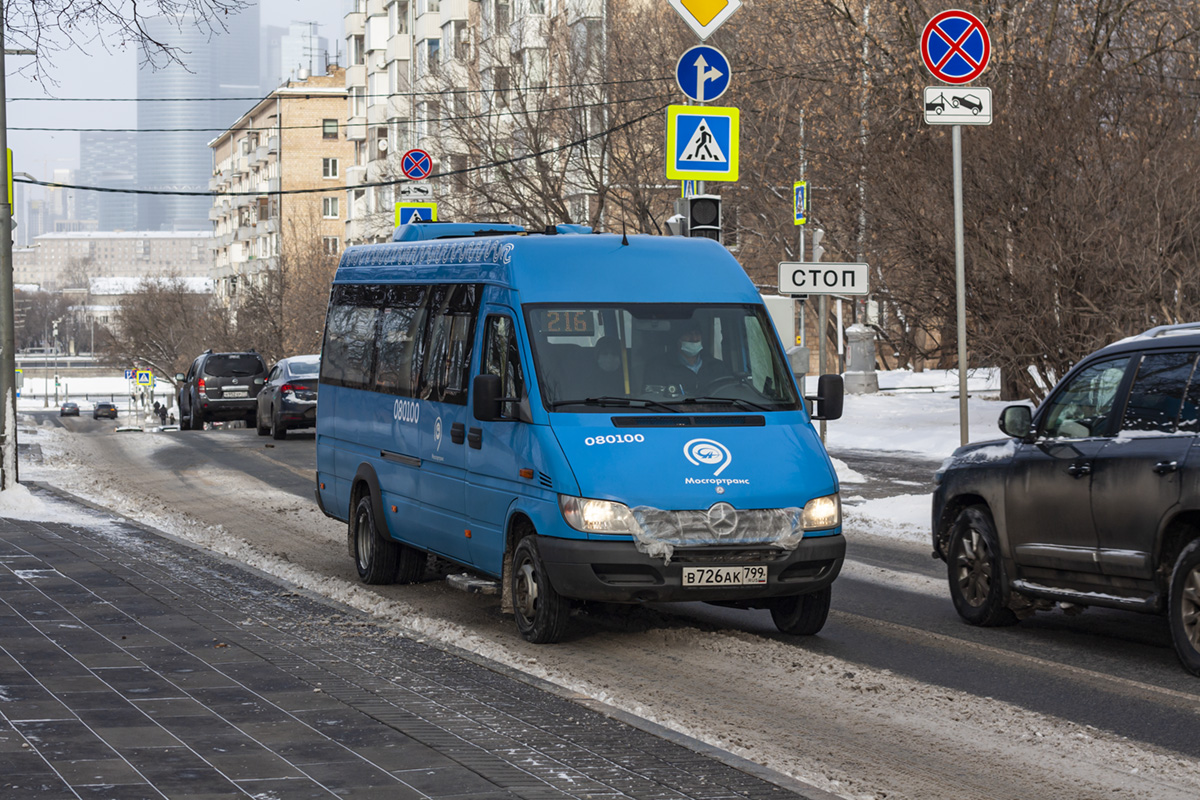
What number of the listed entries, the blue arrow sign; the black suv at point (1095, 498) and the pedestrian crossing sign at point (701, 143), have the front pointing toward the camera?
2

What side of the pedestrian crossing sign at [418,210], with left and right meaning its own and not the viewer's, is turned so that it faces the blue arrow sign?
front

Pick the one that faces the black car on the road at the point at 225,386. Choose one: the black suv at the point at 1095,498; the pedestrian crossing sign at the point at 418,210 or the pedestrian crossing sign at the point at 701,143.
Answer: the black suv

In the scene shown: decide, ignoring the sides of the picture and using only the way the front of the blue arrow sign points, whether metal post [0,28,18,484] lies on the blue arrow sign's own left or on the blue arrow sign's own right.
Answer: on the blue arrow sign's own right

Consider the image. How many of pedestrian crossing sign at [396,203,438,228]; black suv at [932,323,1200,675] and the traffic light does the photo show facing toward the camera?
2

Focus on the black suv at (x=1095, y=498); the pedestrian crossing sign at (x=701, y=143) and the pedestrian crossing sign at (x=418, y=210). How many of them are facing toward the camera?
2

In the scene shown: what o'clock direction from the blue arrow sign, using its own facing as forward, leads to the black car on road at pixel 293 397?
The black car on road is roughly at 5 o'clock from the blue arrow sign.

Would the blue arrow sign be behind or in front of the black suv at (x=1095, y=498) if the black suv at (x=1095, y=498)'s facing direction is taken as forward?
in front

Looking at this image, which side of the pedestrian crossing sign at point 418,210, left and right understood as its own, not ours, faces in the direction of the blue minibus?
front

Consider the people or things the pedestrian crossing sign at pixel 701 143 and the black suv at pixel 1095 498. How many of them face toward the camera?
1

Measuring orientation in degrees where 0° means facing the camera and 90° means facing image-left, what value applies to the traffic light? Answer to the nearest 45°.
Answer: approximately 0°

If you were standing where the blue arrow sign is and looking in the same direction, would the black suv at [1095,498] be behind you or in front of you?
in front
